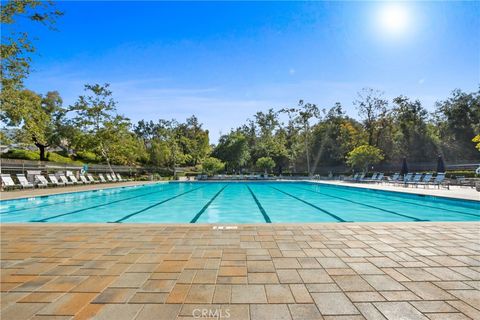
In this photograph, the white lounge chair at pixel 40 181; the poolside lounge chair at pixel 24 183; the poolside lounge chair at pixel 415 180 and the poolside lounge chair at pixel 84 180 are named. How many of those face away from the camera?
0

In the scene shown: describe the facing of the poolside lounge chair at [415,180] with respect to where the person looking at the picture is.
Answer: facing the viewer and to the left of the viewer

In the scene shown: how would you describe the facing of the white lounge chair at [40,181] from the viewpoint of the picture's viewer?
facing the viewer and to the right of the viewer

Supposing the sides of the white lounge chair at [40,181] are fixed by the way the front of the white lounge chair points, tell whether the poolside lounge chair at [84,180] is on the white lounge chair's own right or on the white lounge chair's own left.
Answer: on the white lounge chair's own left

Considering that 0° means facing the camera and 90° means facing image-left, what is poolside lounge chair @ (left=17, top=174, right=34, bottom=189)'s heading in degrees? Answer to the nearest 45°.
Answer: approximately 315°

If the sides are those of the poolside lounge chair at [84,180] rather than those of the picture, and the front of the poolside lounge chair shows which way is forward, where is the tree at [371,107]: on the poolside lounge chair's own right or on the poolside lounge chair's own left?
on the poolside lounge chair's own left

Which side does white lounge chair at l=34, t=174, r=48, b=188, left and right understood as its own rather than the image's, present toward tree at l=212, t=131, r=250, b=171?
left

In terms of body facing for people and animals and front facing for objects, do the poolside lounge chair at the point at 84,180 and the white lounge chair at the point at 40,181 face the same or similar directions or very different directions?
same or similar directions

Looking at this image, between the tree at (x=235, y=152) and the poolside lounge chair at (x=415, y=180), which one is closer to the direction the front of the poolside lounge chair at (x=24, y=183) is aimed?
the poolside lounge chair

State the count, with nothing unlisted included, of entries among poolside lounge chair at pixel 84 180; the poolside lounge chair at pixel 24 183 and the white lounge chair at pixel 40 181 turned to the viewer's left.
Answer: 0

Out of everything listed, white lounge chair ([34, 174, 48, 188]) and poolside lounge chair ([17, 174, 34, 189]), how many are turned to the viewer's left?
0

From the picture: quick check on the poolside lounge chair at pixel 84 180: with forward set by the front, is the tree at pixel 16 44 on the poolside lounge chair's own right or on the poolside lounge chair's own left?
on the poolside lounge chair's own right
